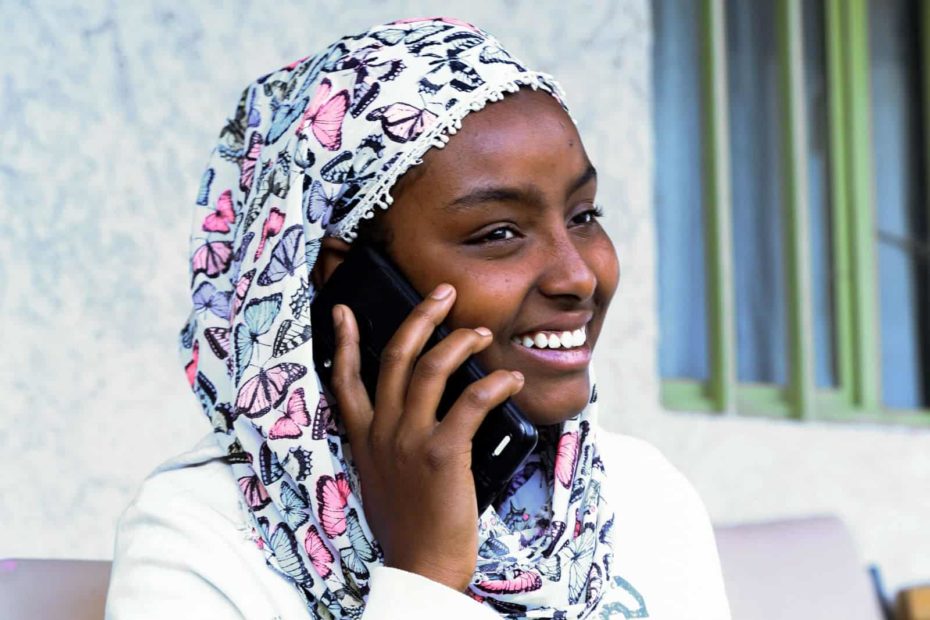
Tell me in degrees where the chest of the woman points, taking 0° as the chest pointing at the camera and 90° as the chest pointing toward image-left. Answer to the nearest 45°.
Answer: approximately 315°

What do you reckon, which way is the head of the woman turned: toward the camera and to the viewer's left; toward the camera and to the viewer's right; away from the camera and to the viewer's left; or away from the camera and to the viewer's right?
toward the camera and to the viewer's right
